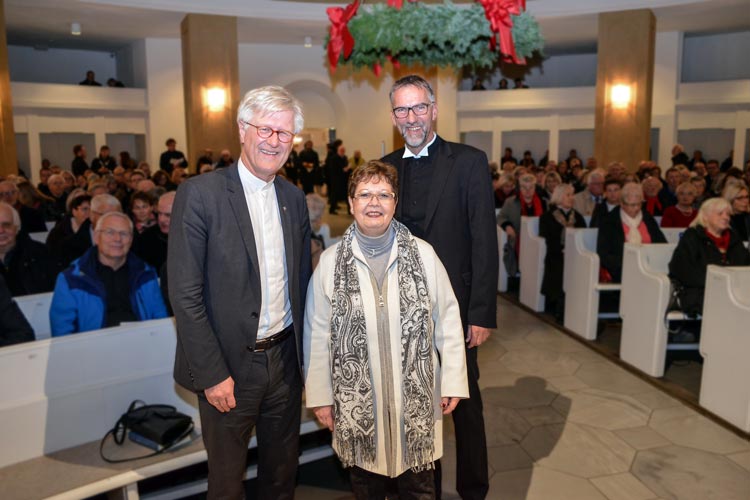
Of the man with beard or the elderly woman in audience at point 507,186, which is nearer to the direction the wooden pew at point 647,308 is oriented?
the man with beard

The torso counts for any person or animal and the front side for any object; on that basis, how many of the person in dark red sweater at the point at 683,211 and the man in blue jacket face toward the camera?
2

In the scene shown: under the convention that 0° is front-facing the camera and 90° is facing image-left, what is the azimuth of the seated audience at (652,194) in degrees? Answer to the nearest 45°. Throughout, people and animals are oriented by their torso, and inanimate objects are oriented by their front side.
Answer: approximately 0°

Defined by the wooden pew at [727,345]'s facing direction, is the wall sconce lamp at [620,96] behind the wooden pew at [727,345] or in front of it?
behind

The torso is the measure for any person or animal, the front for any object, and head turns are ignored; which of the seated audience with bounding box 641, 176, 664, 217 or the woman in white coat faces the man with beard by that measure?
the seated audience

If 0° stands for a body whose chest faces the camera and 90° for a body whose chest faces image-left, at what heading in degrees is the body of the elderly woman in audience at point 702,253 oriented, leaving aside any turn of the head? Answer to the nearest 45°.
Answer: approximately 315°
